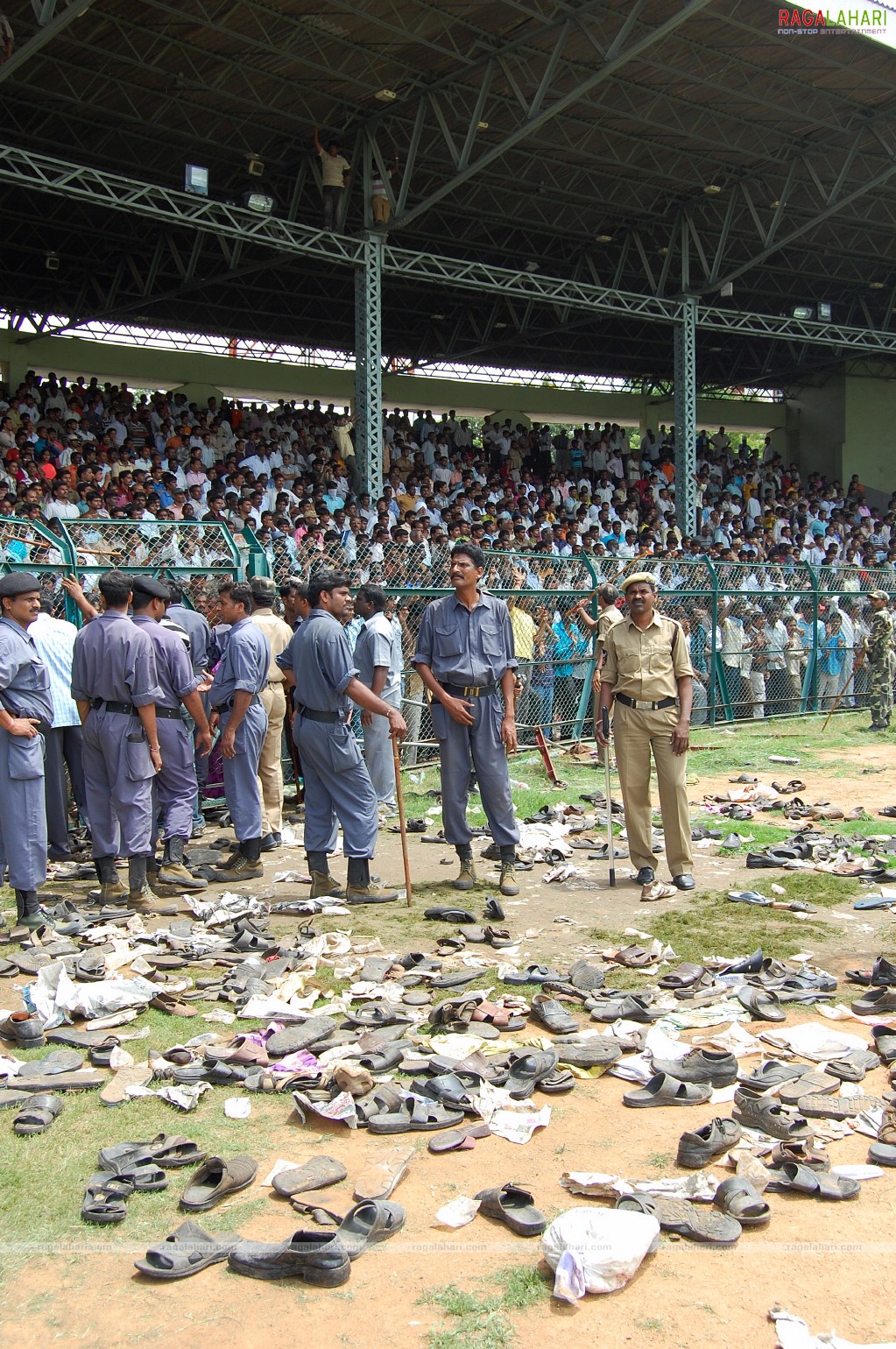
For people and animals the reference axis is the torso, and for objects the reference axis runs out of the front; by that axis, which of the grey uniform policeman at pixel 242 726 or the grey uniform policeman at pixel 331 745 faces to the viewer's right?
the grey uniform policeman at pixel 331 745

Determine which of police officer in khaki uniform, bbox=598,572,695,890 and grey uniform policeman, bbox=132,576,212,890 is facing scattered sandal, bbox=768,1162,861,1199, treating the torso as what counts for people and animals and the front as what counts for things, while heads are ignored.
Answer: the police officer in khaki uniform

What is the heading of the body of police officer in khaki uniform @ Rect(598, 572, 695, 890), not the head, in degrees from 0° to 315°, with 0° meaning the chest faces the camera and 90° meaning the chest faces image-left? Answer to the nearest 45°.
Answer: approximately 0°

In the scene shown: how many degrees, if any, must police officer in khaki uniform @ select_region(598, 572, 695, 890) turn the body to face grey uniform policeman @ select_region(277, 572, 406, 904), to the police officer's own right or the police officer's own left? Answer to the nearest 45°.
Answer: approximately 90° to the police officer's own right

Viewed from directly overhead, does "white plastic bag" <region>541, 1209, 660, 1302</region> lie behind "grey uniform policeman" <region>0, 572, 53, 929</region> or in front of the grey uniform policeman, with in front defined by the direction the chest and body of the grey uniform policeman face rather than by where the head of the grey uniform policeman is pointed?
in front

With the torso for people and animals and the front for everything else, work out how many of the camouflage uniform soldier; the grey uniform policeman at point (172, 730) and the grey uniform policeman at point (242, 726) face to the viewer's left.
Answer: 2

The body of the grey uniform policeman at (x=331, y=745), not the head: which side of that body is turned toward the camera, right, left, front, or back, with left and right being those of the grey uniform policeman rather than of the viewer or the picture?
right

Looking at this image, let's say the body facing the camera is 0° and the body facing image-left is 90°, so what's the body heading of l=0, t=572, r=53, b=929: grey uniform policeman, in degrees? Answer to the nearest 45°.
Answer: approximately 315°

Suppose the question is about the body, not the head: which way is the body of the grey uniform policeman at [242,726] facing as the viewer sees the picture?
to the viewer's left

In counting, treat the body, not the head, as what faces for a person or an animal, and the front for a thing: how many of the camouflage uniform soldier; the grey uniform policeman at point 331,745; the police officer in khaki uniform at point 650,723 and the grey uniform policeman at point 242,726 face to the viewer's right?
1
